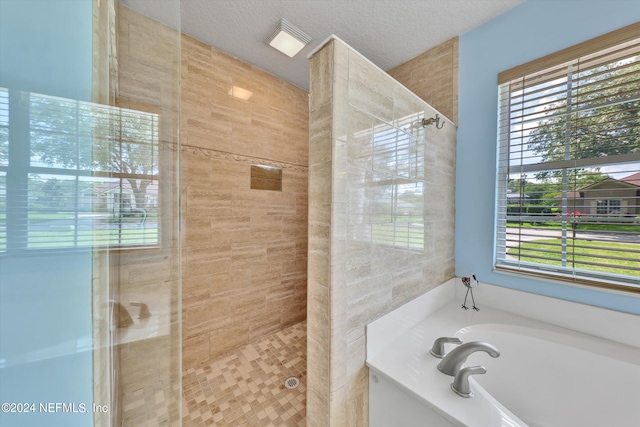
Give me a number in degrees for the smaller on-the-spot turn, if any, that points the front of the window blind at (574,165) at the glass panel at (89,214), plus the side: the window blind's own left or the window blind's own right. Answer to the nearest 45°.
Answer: approximately 45° to the window blind's own left

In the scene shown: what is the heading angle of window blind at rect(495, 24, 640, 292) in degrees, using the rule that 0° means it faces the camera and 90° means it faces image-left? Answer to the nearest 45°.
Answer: approximately 45°
